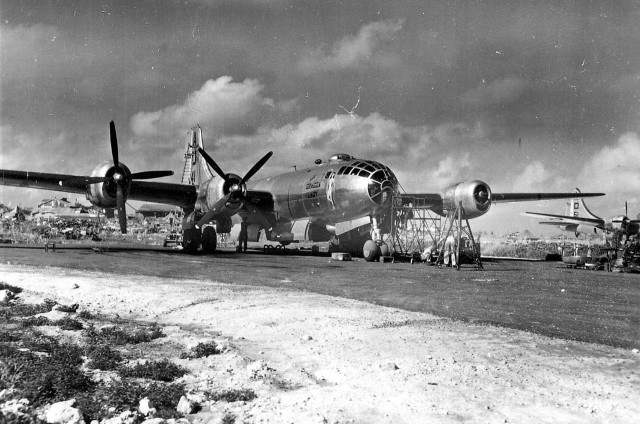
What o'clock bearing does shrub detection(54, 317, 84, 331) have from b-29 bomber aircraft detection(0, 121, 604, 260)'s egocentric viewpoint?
The shrub is roughly at 2 o'clock from the b-29 bomber aircraft.

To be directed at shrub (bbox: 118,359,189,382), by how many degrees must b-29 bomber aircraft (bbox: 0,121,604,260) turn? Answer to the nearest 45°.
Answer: approximately 45° to its right

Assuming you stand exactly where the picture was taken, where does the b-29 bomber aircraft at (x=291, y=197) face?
facing the viewer and to the right of the viewer

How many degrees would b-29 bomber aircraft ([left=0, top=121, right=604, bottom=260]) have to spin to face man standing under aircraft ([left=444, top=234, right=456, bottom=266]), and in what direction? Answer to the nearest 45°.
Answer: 0° — it already faces them

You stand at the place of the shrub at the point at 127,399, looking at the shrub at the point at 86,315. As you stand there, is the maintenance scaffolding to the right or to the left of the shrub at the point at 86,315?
right

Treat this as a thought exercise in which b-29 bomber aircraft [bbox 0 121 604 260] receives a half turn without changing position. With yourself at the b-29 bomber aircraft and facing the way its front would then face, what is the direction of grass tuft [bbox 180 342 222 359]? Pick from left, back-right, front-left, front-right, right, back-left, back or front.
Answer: back-left

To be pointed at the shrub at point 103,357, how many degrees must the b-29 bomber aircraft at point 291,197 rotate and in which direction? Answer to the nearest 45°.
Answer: approximately 45° to its right

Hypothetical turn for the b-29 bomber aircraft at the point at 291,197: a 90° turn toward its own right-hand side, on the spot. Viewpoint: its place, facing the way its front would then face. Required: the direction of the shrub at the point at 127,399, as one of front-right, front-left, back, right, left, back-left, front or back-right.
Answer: front-left

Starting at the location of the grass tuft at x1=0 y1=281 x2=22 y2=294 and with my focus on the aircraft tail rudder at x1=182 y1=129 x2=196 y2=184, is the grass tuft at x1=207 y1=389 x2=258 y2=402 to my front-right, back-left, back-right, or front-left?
back-right

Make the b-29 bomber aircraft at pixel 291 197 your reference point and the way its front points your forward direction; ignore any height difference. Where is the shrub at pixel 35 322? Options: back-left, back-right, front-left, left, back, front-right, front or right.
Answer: front-right

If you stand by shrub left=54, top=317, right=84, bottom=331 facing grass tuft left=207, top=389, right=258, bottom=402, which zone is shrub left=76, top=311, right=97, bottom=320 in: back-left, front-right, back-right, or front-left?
back-left
